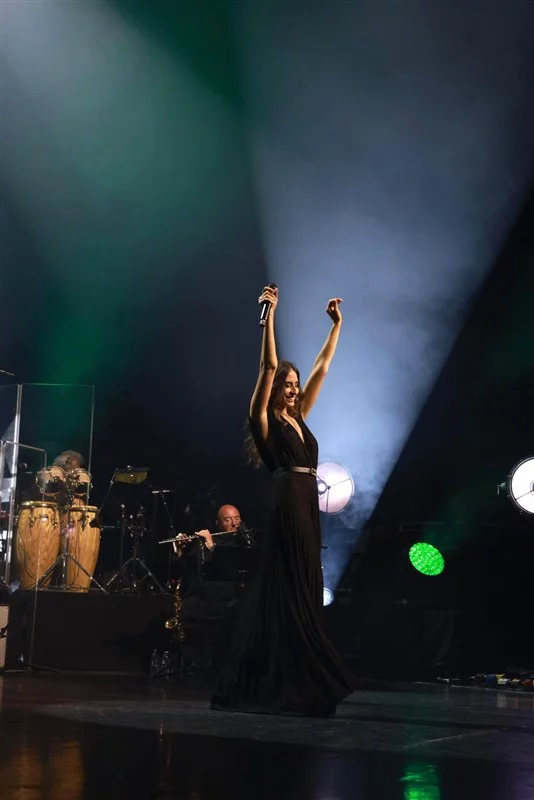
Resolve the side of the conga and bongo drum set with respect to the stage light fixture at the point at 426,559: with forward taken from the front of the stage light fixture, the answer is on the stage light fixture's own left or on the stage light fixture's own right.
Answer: on the stage light fixture's own right

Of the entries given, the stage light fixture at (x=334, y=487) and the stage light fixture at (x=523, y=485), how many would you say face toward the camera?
2

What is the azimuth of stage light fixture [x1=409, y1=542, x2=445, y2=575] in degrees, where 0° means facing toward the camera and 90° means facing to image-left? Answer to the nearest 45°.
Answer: approximately 45°

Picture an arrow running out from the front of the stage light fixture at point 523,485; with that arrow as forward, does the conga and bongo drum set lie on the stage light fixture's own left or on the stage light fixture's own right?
on the stage light fixture's own right

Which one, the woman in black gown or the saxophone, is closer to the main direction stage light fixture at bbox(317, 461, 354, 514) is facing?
the woman in black gown

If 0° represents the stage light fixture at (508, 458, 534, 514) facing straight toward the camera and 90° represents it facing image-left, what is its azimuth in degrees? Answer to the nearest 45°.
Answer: approximately 0°

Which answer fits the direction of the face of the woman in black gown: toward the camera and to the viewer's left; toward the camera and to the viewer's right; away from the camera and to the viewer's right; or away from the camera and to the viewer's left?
toward the camera and to the viewer's right

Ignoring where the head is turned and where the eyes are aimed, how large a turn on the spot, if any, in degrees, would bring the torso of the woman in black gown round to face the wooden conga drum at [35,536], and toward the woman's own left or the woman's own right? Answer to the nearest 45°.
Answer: approximately 180°

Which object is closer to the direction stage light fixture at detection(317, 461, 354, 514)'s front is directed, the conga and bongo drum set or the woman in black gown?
the woman in black gown

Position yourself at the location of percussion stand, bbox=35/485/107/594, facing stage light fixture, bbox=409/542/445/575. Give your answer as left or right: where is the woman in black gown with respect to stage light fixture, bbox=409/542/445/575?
right

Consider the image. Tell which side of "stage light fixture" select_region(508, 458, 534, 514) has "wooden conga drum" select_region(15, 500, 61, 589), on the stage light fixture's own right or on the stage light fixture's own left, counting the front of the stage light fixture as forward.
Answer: on the stage light fixture's own right

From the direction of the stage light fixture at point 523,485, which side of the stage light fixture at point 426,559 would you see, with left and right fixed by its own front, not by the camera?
left

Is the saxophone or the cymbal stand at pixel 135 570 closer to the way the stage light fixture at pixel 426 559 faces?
the saxophone
